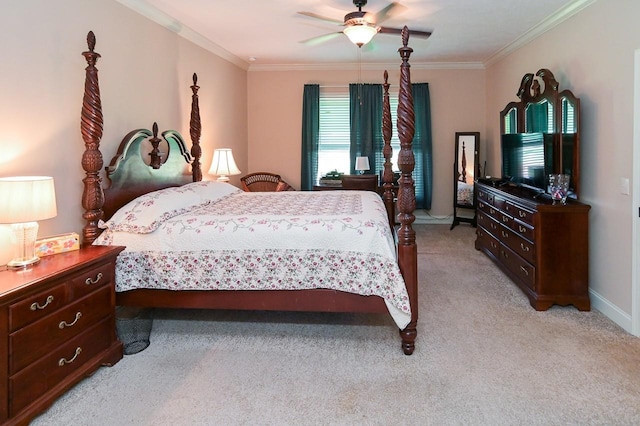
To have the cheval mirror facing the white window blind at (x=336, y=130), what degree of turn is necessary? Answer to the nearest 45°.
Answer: approximately 45° to its right

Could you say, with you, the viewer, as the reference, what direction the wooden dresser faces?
facing to the left of the viewer

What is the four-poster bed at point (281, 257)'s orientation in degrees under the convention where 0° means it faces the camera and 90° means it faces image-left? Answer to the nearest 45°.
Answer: approximately 270°

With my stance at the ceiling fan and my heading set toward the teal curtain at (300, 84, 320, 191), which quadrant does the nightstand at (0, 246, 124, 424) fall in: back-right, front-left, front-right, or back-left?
back-left

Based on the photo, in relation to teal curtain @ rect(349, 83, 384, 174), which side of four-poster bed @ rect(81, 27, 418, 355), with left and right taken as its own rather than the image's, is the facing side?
left

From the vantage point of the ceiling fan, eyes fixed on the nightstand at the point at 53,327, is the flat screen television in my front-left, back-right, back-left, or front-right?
back-left

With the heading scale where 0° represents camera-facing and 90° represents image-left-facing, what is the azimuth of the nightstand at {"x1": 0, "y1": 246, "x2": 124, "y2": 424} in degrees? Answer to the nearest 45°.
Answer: approximately 315°
